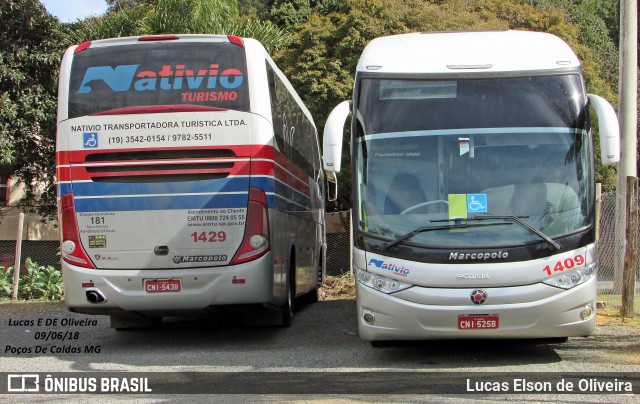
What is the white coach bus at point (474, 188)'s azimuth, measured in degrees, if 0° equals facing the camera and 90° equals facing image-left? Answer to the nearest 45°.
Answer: approximately 0°

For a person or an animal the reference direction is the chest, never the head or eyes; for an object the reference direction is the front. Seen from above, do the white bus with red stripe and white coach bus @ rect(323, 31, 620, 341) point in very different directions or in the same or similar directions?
very different directions

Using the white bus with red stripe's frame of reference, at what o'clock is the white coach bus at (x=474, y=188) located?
The white coach bus is roughly at 4 o'clock from the white bus with red stripe.

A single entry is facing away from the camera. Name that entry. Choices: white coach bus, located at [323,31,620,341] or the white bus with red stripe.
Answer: the white bus with red stripe

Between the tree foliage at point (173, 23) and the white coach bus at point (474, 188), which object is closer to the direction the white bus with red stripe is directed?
the tree foliage

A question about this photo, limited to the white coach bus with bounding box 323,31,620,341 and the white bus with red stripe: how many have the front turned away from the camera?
1

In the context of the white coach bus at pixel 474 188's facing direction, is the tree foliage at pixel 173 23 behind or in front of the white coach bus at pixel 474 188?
behind

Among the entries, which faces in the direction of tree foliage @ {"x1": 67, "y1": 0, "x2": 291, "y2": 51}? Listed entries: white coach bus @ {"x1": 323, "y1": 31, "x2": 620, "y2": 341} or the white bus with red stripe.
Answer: the white bus with red stripe

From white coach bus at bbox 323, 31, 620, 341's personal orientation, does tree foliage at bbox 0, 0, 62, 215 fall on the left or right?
on its right

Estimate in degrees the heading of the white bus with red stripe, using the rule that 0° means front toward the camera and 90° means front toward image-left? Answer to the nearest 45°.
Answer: approximately 180°

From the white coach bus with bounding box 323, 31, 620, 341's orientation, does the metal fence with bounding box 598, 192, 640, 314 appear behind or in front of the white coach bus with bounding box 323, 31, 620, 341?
behind

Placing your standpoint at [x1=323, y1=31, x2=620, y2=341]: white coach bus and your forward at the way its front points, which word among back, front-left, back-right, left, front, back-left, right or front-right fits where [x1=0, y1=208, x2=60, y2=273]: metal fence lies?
back-right
